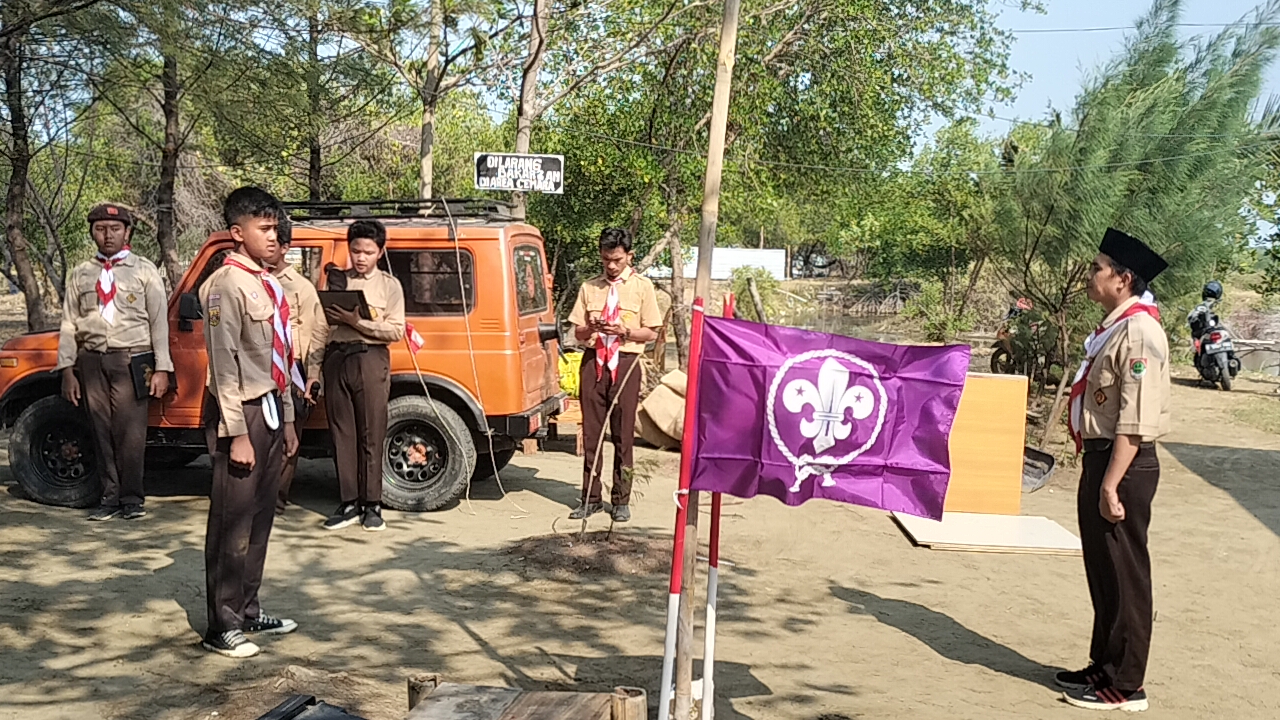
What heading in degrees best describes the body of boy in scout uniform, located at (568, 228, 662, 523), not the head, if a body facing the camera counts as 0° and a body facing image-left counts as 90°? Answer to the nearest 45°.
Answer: approximately 0°

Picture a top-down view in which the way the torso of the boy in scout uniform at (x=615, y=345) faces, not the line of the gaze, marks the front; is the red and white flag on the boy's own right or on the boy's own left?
on the boy's own right

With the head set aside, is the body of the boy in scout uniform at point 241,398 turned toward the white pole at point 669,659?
yes

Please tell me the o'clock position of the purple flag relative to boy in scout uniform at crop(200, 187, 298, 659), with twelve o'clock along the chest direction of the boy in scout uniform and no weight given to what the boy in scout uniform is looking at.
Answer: The purple flag is roughly at 12 o'clock from the boy in scout uniform.

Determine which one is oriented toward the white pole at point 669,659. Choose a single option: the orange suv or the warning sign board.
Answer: the warning sign board

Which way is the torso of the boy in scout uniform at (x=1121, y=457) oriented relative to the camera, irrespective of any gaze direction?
to the viewer's left

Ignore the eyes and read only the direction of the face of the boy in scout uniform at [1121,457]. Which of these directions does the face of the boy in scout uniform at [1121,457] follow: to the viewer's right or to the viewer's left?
to the viewer's left

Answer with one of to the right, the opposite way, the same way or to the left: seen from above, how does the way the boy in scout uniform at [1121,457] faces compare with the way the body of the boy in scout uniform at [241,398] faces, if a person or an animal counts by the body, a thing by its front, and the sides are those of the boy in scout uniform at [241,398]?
the opposite way

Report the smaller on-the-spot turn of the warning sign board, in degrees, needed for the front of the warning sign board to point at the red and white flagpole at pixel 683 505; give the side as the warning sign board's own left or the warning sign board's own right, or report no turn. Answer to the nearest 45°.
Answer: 0° — it already faces it

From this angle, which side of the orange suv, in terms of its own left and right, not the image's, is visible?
left

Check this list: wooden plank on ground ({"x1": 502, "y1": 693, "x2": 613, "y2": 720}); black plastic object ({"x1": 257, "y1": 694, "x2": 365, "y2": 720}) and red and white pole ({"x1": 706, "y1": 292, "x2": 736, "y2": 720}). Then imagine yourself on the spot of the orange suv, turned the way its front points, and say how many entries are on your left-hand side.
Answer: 3

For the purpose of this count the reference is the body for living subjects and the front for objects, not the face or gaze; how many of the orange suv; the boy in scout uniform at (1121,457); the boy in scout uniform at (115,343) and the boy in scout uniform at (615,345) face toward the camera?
2
